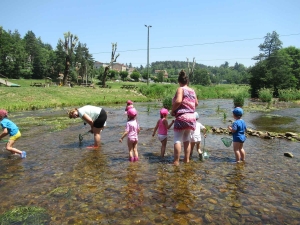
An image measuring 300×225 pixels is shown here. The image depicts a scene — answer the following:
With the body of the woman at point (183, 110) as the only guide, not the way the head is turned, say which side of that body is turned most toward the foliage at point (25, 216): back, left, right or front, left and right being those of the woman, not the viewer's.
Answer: left

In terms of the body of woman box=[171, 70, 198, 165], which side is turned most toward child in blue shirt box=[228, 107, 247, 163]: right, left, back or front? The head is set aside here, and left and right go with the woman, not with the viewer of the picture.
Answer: right

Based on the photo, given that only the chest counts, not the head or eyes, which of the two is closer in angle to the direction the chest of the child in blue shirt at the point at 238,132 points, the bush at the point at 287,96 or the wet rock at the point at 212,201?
the bush

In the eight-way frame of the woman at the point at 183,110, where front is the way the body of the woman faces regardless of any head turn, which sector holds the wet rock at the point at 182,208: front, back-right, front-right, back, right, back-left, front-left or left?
back-left

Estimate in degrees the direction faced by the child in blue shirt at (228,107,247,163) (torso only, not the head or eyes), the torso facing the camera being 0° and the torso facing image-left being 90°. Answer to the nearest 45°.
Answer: approximately 135°

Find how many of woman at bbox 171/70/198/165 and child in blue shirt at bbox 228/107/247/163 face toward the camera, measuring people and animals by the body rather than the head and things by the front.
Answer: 0

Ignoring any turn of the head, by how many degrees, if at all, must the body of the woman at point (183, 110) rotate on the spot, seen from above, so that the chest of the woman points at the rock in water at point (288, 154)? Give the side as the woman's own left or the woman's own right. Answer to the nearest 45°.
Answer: approximately 90° to the woman's own right

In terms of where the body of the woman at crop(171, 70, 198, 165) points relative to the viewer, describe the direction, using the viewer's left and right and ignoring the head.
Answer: facing away from the viewer and to the left of the viewer

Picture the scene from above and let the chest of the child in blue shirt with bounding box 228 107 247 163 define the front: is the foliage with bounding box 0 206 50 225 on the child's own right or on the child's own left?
on the child's own left
